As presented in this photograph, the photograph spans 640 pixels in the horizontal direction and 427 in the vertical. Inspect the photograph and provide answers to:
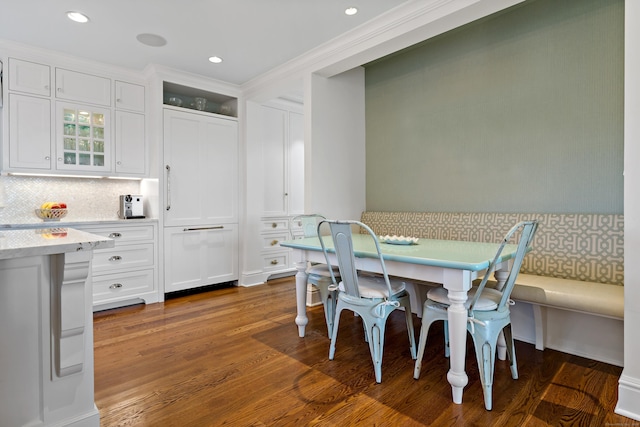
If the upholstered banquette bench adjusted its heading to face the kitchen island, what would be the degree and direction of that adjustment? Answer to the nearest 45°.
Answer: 0° — it already faces it

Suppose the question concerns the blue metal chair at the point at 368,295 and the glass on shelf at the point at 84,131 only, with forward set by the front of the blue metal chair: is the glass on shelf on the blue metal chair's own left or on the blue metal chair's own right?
on the blue metal chair's own left

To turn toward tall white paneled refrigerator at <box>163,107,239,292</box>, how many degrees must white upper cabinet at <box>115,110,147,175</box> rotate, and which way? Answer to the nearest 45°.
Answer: approximately 90° to its left

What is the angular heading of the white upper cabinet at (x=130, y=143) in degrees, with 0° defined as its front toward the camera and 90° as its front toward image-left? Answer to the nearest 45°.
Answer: approximately 0°

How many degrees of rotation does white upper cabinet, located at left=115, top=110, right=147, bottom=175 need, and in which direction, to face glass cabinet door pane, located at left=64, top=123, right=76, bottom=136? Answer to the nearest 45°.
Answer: approximately 90° to its right

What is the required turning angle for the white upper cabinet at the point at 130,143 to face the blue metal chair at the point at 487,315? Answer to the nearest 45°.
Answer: approximately 45° to its left

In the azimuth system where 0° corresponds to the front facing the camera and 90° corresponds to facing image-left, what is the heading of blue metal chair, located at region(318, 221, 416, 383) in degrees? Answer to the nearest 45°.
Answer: approximately 225°

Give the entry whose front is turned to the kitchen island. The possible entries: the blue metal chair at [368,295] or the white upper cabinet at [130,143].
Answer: the white upper cabinet

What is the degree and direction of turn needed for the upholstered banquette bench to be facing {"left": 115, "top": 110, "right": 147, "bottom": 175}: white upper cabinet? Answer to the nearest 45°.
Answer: approximately 45° to its right

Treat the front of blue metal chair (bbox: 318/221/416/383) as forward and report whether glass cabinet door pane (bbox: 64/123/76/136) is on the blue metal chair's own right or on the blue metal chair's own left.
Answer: on the blue metal chair's own left

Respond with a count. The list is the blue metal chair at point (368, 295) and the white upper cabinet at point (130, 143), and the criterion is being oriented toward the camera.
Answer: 1

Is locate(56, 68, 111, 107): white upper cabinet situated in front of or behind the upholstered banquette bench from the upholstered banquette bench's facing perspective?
in front
